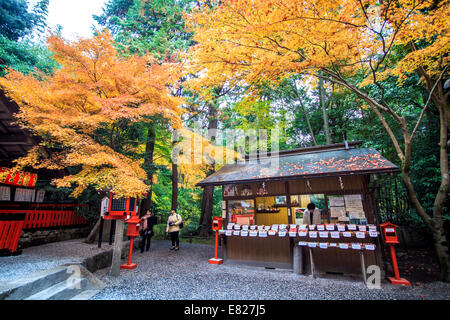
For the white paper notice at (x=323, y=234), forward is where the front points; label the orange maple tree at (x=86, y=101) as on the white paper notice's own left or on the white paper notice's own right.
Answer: on the white paper notice's own right

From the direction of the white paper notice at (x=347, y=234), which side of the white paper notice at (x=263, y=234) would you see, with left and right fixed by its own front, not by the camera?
left

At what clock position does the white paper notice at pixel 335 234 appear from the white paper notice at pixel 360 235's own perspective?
the white paper notice at pixel 335 234 is roughly at 3 o'clock from the white paper notice at pixel 360 235.

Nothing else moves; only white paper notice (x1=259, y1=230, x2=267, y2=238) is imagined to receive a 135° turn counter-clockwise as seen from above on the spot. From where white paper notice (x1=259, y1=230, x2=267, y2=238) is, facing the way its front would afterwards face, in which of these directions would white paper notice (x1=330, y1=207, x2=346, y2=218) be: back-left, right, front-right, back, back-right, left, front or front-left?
front-right

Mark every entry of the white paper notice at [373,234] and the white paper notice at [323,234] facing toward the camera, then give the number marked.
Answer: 2

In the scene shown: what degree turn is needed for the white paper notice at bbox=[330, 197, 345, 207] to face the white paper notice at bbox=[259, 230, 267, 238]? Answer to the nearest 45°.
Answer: approximately 90° to its right

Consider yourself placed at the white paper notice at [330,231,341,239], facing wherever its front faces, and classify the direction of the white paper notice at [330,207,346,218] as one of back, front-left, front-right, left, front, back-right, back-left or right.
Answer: back
